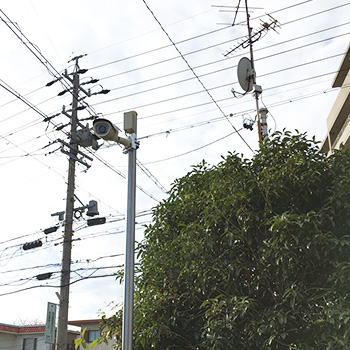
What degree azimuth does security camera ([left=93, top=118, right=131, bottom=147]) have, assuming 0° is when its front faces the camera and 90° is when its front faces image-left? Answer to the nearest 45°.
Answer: approximately 45°

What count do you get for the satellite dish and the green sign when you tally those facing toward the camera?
1

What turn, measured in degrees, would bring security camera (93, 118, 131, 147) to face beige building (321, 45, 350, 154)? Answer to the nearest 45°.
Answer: approximately 180°

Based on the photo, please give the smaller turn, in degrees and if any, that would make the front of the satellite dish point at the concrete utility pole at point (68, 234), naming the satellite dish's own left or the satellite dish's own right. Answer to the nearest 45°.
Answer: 0° — it already faces it
